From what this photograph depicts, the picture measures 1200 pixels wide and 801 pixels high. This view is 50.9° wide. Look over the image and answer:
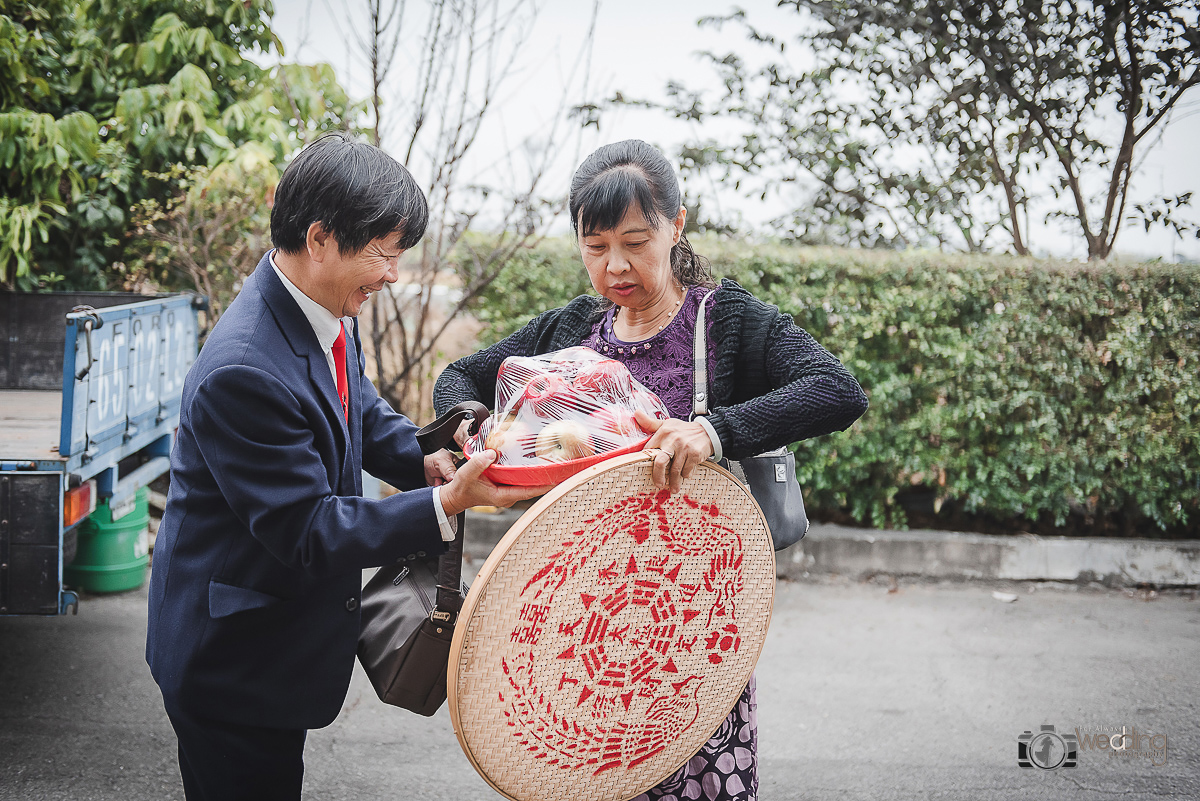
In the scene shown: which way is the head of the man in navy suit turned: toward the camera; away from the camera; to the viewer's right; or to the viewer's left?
to the viewer's right

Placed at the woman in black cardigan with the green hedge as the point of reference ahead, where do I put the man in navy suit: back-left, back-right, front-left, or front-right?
back-left

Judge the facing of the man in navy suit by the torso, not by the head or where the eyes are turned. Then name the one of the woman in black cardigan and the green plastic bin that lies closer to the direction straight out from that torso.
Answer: the woman in black cardigan

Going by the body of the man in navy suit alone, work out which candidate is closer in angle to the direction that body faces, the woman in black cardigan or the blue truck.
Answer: the woman in black cardigan

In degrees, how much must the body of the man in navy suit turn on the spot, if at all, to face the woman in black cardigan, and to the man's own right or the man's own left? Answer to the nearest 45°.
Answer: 0° — they already face them

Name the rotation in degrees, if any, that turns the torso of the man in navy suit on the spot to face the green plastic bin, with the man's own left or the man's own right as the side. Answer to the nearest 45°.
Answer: approximately 90° to the man's own left

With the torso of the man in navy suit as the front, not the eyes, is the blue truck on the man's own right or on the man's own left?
on the man's own left

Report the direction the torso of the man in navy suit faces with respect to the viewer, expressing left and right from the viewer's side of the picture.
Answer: facing to the right of the viewer
